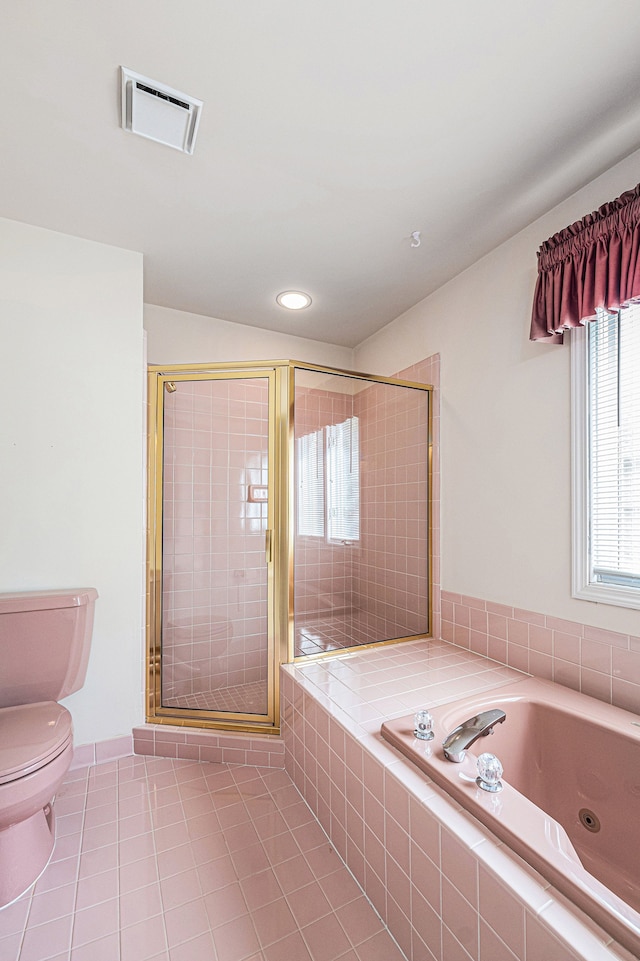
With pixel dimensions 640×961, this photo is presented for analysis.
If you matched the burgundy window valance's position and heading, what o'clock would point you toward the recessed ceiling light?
The recessed ceiling light is roughly at 2 o'clock from the burgundy window valance.

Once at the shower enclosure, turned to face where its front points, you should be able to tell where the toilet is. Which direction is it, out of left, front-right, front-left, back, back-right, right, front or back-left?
front-right

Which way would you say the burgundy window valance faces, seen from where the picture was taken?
facing the viewer and to the left of the viewer

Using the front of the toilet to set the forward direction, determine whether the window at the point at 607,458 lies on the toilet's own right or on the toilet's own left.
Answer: on the toilet's own left

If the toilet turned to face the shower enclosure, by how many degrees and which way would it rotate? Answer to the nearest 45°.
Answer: approximately 90° to its left

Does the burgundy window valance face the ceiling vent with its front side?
yes

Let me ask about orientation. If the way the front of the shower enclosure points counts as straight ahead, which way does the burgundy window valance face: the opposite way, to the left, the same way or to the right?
to the right

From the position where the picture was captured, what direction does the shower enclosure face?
facing the viewer

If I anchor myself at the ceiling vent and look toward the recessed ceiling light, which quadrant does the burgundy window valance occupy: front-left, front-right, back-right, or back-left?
front-right

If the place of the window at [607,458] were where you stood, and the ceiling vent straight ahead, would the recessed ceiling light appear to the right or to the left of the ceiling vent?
right
